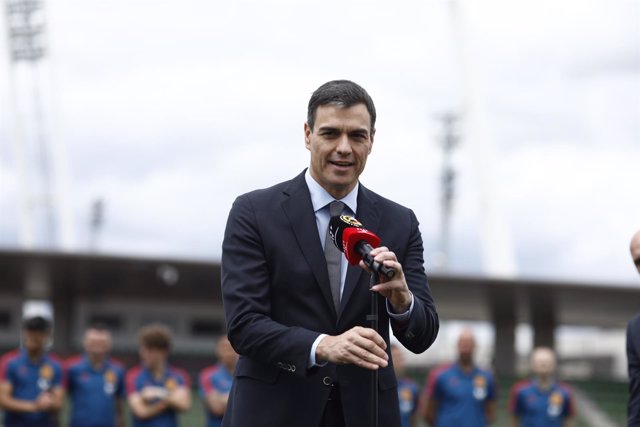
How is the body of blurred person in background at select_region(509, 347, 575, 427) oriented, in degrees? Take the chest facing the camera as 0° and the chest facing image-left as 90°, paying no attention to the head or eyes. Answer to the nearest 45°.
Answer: approximately 0°
